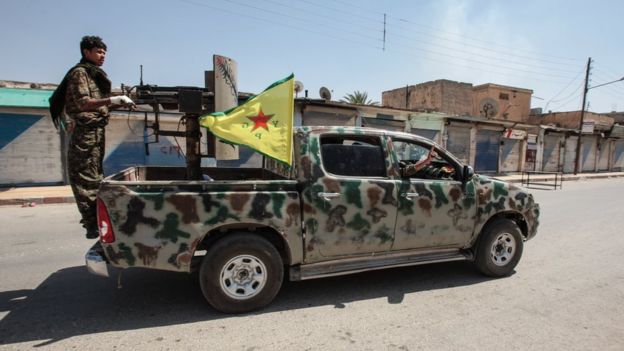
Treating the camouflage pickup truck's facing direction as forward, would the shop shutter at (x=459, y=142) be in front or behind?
in front

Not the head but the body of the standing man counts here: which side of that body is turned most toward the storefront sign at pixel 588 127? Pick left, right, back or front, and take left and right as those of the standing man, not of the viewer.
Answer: front

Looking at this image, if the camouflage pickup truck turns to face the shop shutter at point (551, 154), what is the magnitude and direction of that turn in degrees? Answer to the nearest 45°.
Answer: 0° — it already faces it

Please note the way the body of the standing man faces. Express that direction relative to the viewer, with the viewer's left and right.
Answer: facing to the right of the viewer

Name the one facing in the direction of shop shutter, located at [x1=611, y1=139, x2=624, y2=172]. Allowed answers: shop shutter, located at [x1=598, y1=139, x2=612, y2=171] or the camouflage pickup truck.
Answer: the camouflage pickup truck

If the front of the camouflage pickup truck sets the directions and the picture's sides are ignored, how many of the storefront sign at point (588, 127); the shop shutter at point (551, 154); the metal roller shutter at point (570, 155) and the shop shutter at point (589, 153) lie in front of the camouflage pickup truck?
4

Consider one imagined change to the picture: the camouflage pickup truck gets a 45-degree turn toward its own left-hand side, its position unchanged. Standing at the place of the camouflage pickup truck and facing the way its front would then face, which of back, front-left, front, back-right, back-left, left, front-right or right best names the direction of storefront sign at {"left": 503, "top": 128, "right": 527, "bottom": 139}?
front-right

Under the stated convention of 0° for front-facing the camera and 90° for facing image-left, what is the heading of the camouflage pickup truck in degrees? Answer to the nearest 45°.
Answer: approximately 225°
